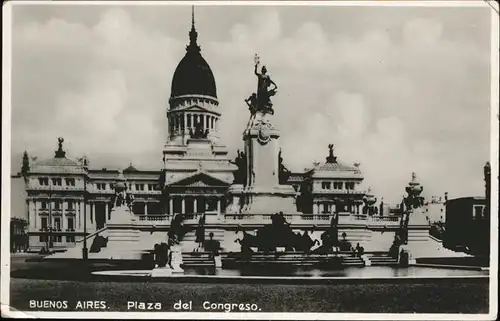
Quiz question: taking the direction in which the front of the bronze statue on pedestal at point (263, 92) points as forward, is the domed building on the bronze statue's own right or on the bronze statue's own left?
on the bronze statue's own right

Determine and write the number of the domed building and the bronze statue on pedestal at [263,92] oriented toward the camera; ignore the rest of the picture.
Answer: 2

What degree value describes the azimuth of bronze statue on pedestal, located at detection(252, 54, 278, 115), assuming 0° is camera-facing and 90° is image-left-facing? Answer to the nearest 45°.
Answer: approximately 0°

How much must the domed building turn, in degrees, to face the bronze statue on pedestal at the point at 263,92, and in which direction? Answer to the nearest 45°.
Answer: approximately 45° to its left
